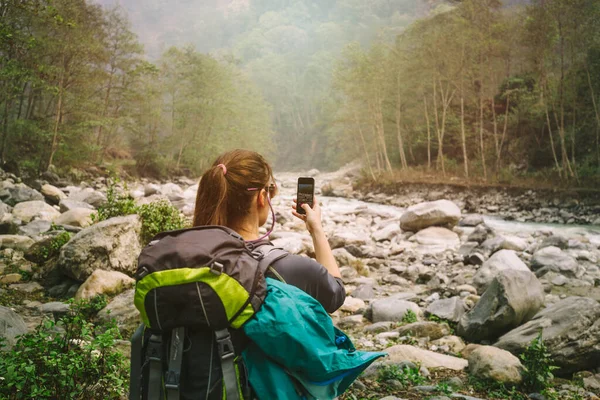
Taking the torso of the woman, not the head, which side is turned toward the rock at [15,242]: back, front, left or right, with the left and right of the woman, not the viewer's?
left

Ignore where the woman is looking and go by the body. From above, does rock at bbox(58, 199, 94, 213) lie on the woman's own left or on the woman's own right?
on the woman's own left

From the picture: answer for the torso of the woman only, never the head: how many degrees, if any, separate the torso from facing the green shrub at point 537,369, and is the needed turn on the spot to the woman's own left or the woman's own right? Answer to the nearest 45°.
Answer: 0° — they already face it

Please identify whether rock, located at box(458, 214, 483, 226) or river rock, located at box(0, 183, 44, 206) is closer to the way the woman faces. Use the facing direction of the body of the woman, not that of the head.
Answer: the rock

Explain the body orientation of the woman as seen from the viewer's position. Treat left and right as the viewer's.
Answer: facing away from the viewer and to the right of the viewer

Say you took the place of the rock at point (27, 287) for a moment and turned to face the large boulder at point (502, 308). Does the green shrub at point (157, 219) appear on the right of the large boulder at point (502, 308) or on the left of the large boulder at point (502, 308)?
left

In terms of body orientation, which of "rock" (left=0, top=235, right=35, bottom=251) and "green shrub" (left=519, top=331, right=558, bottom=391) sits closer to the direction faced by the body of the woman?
the green shrub

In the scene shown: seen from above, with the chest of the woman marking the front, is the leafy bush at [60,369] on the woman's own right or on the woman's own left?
on the woman's own left

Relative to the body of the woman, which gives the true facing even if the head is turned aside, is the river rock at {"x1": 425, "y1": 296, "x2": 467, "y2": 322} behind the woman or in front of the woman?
in front

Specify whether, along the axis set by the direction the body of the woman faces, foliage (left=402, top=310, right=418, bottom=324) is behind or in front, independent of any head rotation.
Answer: in front

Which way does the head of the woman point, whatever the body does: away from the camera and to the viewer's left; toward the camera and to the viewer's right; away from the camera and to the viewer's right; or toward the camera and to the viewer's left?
away from the camera and to the viewer's right
